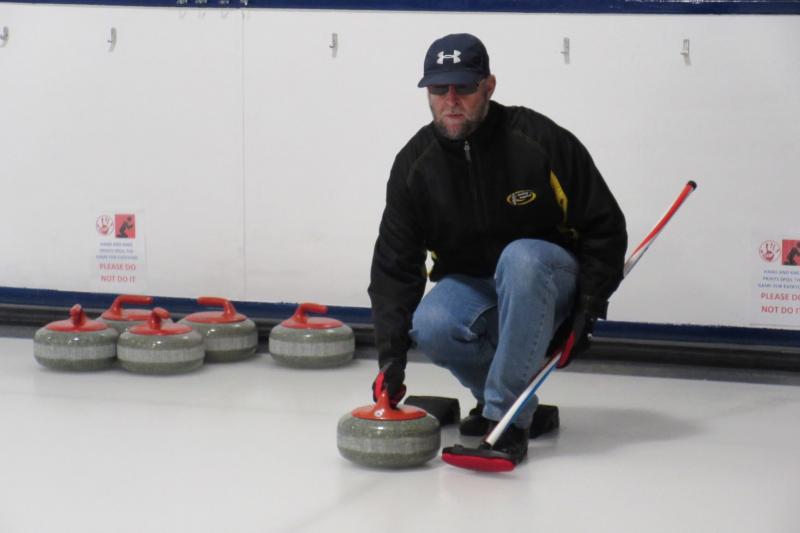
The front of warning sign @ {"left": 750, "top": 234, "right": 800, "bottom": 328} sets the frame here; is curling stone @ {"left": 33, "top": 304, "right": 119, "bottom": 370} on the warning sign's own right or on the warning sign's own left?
on the warning sign's own right

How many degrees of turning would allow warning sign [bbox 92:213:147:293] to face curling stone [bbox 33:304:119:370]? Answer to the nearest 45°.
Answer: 0° — it already faces it

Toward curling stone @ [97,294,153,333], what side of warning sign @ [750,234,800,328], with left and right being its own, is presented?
right

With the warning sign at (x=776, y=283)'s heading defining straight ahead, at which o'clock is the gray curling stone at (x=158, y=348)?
The gray curling stone is roughly at 2 o'clock from the warning sign.

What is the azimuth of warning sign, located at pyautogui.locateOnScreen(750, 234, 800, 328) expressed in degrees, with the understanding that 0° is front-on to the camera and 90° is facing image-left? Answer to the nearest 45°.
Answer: approximately 0°

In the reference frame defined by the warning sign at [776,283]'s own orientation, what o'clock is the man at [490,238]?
The man is roughly at 1 o'clock from the warning sign.

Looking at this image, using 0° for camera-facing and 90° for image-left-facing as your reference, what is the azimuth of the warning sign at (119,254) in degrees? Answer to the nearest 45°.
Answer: approximately 0°

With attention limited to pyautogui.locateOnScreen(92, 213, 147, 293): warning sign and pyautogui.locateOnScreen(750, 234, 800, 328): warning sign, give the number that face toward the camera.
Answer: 2
